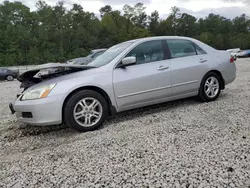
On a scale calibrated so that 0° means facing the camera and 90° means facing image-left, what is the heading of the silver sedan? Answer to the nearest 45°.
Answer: approximately 45°
